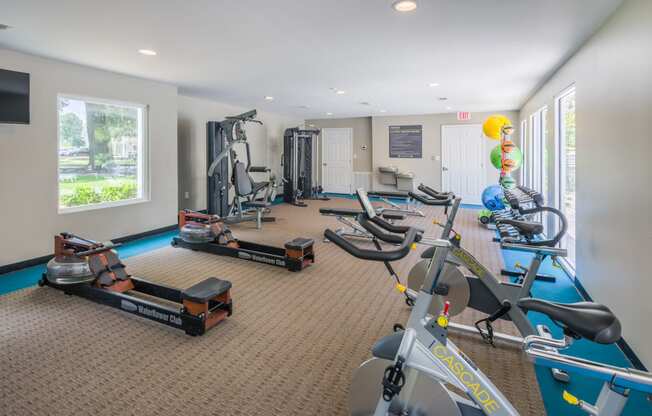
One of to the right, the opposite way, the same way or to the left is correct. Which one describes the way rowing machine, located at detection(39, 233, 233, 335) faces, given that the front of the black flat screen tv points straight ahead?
the opposite way

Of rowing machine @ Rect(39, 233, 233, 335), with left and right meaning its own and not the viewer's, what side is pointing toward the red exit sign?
right

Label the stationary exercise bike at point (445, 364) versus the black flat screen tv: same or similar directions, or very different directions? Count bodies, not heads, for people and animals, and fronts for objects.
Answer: very different directions

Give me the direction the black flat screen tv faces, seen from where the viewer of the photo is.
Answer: facing the viewer and to the right of the viewer

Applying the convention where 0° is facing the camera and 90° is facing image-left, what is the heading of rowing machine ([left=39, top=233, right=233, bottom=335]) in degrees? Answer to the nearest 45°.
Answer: approximately 135°

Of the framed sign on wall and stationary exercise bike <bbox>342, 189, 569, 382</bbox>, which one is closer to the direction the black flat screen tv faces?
the stationary exercise bike

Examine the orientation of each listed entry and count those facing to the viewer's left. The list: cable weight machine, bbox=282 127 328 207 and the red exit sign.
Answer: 0

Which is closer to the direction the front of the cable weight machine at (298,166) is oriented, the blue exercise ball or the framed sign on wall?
the blue exercise ball

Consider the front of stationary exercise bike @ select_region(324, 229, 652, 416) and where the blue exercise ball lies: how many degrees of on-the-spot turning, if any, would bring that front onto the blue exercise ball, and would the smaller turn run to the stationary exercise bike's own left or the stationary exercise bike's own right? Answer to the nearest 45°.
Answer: approximately 90° to the stationary exercise bike's own right

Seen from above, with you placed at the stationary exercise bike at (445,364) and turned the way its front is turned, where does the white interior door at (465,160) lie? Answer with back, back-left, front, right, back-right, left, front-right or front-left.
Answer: right

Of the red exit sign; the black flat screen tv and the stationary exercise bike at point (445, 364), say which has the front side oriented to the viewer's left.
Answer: the stationary exercise bike

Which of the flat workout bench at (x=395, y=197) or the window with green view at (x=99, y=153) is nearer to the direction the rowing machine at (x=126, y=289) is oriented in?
the window with green view

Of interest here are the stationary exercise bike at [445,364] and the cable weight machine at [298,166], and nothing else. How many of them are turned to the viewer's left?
1
